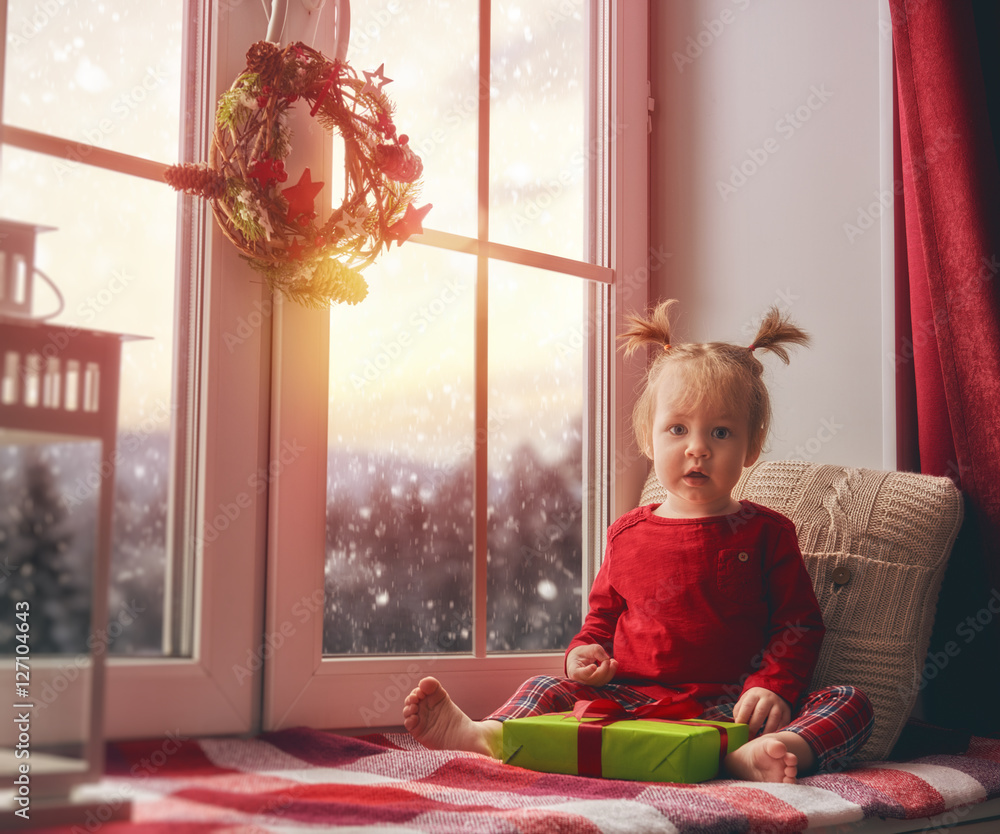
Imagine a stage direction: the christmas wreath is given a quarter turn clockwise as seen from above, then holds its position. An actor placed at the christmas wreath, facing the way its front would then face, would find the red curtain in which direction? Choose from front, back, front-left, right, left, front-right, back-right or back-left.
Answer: back-left

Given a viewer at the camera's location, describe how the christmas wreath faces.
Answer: facing the viewer and to the right of the viewer
